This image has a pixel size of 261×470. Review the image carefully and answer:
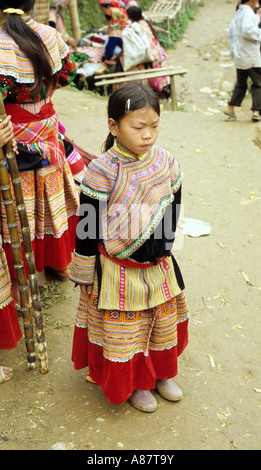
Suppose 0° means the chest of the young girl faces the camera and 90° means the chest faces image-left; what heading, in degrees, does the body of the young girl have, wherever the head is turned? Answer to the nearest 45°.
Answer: approximately 315°

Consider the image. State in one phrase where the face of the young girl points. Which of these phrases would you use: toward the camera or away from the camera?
toward the camera

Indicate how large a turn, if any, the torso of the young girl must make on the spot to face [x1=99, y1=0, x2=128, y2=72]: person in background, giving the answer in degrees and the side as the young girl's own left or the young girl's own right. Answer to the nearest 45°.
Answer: approximately 135° to the young girl's own left

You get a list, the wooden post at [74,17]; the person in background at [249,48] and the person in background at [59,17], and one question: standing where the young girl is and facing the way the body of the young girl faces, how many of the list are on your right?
0

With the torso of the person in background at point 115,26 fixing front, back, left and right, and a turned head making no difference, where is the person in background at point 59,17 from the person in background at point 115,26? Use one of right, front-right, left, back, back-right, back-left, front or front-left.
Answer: front-right

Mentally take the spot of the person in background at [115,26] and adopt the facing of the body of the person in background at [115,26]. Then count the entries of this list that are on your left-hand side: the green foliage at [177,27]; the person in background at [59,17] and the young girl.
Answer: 1

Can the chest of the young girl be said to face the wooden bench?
no

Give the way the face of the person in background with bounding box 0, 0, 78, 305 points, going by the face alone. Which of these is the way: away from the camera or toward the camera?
away from the camera

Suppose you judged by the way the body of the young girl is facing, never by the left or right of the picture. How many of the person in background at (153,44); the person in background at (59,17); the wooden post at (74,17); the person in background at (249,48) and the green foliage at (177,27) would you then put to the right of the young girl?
0
